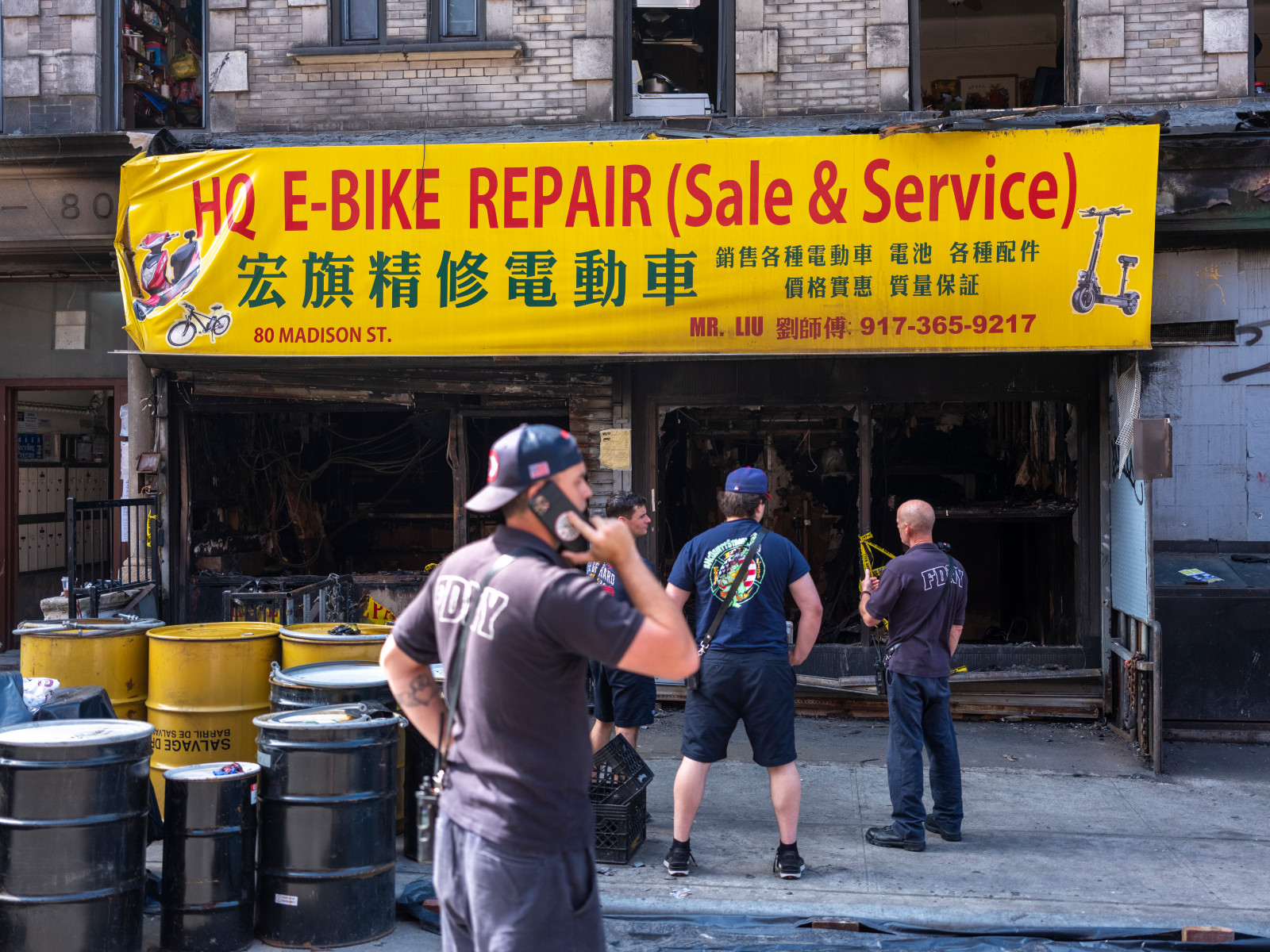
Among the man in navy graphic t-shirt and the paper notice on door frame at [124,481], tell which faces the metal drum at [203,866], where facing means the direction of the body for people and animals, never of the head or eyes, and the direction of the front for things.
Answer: the paper notice on door frame

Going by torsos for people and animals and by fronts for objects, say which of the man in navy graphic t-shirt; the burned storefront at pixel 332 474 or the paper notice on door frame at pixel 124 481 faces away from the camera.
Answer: the man in navy graphic t-shirt

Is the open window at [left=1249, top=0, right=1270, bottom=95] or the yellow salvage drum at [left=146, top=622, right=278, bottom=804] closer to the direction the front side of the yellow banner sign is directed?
the yellow salvage drum

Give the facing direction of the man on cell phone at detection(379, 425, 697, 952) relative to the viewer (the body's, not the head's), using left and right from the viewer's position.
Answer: facing away from the viewer and to the right of the viewer

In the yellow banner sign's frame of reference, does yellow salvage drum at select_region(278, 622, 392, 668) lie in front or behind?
in front

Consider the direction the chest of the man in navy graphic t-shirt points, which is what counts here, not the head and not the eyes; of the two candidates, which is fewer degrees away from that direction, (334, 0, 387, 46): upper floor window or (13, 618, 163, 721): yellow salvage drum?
the upper floor window

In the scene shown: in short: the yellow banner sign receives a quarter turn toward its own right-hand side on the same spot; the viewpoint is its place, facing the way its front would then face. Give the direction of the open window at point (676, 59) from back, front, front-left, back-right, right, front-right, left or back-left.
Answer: right
